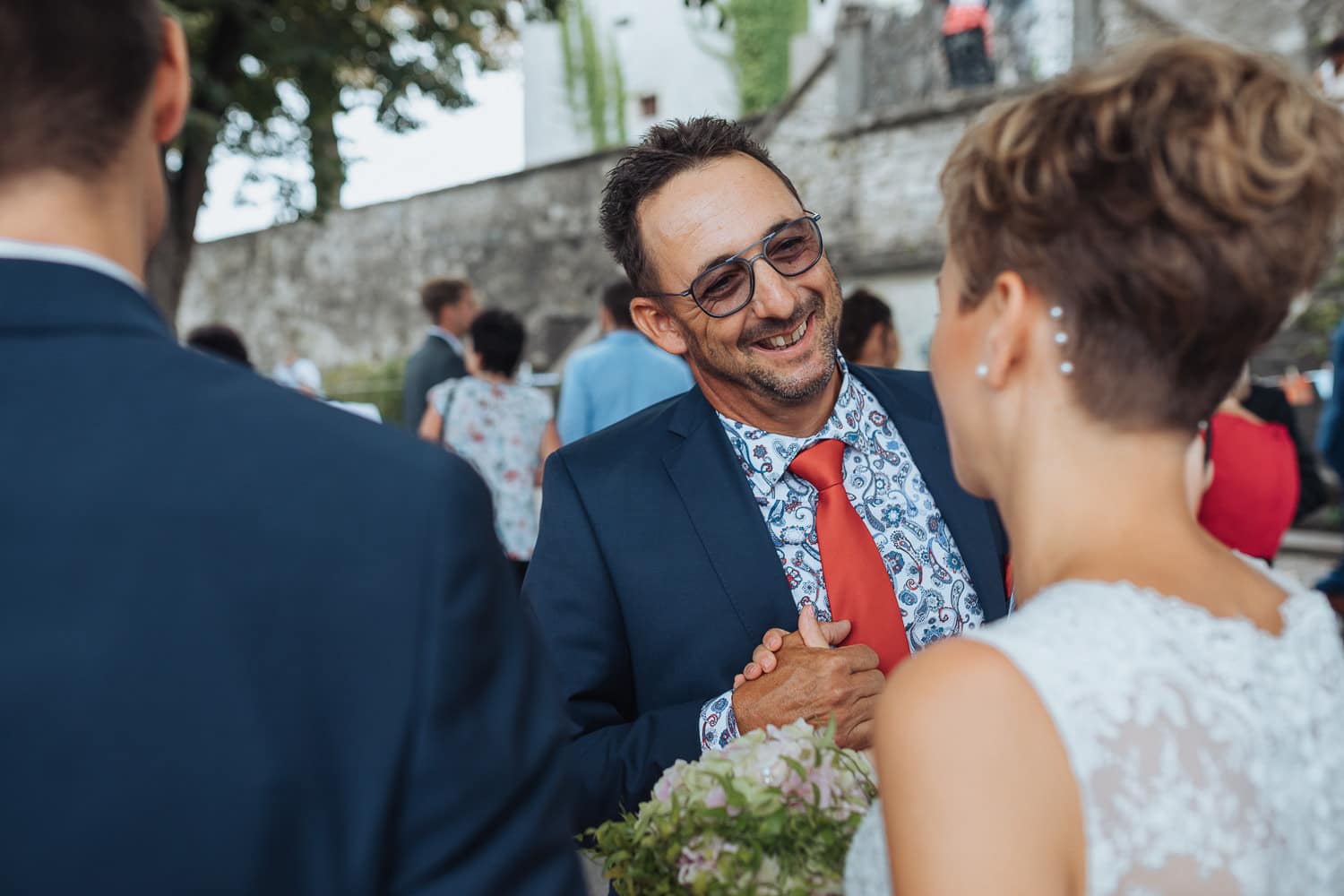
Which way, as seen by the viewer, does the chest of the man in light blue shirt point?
away from the camera

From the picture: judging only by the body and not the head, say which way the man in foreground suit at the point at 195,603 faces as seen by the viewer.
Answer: away from the camera

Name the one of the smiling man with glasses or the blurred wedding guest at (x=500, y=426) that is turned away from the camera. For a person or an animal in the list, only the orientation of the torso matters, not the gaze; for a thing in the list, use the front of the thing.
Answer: the blurred wedding guest

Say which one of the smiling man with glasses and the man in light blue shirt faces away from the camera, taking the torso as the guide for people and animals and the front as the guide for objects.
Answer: the man in light blue shirt

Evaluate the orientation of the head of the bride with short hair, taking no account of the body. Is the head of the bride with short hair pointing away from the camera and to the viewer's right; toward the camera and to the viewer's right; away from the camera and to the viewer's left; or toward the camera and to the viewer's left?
away from the camera and to the viewer's left

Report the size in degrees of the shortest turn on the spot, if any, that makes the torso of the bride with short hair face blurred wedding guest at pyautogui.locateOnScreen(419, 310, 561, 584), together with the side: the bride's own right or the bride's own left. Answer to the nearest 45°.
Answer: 0° — they already face them

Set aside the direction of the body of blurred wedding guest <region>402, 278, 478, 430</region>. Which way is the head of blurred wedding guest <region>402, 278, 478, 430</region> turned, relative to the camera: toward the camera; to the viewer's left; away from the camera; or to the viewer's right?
to the viewer's right

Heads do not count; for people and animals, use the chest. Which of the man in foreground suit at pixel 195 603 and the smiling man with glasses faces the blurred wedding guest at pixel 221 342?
the man in foreground suit

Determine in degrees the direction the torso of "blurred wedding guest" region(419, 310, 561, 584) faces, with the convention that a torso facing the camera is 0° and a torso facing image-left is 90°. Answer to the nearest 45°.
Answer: approximately 180°

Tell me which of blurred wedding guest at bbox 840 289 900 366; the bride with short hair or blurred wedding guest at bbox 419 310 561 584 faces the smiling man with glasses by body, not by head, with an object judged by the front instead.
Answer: the bride with short hair

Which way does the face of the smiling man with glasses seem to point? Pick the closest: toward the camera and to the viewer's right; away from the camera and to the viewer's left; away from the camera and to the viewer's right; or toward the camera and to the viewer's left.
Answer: toward the camera and to the viewer's right
